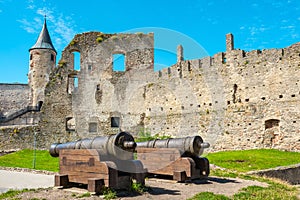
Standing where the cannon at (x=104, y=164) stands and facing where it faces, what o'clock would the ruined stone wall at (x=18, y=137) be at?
The ruined stone wall is roughly at 1 o'clock from the cannon.

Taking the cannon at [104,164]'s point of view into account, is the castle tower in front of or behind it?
in front

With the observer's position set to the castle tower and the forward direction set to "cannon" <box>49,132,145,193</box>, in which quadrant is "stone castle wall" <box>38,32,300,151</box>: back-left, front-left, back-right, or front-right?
front-left

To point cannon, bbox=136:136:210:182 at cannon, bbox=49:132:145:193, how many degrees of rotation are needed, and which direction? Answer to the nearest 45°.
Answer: approximately 90° to its left

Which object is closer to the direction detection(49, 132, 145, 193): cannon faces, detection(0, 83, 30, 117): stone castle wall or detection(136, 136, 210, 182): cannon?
the stone castle wall

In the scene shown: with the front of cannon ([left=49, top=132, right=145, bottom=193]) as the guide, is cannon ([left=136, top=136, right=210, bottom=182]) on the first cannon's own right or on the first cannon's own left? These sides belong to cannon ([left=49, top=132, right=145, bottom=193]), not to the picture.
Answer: on the first cannon's own right

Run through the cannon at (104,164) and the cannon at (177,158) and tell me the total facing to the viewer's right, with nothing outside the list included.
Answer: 0

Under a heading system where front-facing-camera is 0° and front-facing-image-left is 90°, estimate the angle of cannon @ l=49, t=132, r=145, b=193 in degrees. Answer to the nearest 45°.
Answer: approximately 135°

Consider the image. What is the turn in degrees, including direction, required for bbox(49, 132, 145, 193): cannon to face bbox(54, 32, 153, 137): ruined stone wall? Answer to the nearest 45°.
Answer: approximately 45° to its right

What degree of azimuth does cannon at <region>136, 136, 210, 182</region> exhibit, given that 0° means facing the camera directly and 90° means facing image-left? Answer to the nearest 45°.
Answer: approximately 135°

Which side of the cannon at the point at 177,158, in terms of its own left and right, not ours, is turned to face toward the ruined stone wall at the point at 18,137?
front

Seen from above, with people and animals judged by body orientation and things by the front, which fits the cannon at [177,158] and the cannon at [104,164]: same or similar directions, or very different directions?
same or similar directions
